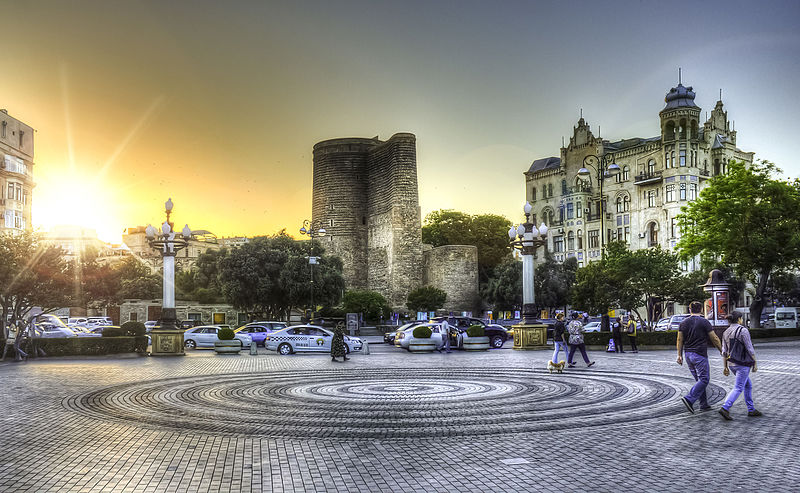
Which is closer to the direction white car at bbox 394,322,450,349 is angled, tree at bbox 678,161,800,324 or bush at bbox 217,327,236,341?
the bush

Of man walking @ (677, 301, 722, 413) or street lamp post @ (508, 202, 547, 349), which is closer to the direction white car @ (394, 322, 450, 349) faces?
the man walking

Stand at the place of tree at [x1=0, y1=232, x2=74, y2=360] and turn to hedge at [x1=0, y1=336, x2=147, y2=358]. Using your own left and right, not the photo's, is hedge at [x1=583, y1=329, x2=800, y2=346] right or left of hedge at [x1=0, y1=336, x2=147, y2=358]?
left

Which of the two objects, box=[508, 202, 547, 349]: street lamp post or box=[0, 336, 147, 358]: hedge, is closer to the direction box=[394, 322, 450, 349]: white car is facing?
the hedge

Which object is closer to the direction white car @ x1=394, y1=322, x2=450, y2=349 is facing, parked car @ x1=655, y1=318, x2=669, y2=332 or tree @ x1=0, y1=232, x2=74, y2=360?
the tree

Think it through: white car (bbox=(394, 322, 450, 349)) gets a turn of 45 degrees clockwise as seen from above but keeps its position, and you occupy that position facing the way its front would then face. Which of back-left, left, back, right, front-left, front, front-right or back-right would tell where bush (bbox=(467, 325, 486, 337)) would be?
back

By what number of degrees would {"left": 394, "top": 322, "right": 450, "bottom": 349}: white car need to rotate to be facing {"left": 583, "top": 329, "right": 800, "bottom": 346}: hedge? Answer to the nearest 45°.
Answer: approximately 135° to its left

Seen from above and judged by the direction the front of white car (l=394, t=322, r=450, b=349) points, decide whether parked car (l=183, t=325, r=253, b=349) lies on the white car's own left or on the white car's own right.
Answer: on the white car's own right
